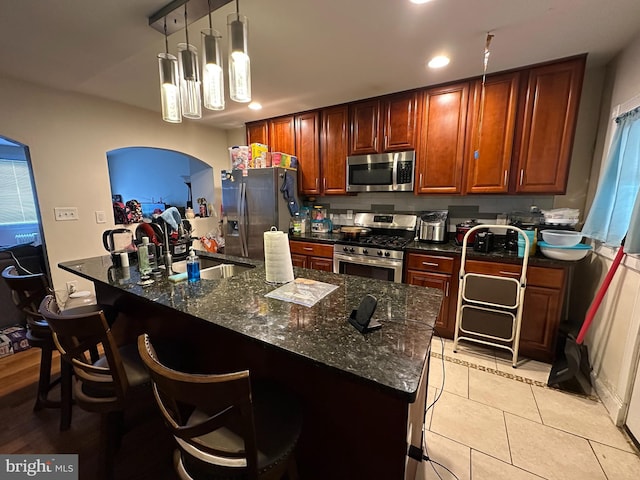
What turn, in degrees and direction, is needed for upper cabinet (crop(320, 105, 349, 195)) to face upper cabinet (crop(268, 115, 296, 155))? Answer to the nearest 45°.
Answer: approximately 90° to its right

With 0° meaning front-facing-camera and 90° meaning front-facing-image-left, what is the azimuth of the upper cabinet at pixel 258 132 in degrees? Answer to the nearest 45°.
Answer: approximately 45°

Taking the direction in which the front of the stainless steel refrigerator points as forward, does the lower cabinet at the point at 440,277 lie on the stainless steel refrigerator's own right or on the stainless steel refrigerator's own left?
on the stainless steel refrigerator's own left

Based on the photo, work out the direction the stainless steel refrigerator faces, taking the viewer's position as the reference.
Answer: facing the viewer and to the left of the viewer

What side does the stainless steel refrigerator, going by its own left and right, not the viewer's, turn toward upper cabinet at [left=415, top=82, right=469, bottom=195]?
left

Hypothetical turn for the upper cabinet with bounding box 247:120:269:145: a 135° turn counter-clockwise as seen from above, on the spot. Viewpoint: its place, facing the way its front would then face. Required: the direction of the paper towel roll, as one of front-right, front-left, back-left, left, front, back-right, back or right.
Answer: right

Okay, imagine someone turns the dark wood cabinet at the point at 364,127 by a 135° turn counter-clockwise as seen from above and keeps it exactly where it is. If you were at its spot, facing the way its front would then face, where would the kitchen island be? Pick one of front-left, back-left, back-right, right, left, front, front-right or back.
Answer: back-right

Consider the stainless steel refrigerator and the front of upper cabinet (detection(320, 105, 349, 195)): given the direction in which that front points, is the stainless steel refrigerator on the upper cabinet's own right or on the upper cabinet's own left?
on the upper cabinet's own right

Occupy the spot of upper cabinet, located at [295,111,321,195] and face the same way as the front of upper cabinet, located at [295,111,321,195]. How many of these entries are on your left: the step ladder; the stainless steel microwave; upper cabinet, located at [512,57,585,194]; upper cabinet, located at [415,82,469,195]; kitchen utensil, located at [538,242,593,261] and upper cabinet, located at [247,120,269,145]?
5

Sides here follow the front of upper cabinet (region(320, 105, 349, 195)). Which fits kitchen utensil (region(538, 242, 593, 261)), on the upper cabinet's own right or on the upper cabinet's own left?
on the upper cabinet's own left

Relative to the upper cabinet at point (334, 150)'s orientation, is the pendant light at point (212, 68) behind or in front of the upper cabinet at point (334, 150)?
in front

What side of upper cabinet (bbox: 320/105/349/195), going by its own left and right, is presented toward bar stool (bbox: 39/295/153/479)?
front

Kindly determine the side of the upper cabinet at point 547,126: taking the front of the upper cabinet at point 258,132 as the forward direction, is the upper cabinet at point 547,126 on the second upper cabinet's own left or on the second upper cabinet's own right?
on the second upper cabinet's own left

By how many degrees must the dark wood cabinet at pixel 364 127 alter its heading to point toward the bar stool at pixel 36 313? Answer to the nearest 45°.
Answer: approximately 45° to its right

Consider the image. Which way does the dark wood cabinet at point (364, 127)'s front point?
toward the camera
